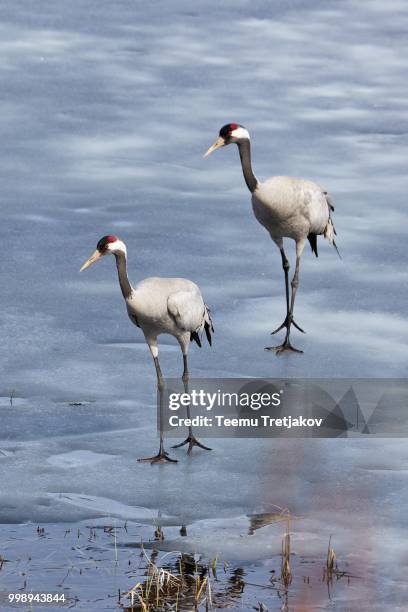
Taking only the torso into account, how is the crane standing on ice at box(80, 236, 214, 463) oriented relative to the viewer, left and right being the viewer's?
facing the viewer and to the left of the viewer
